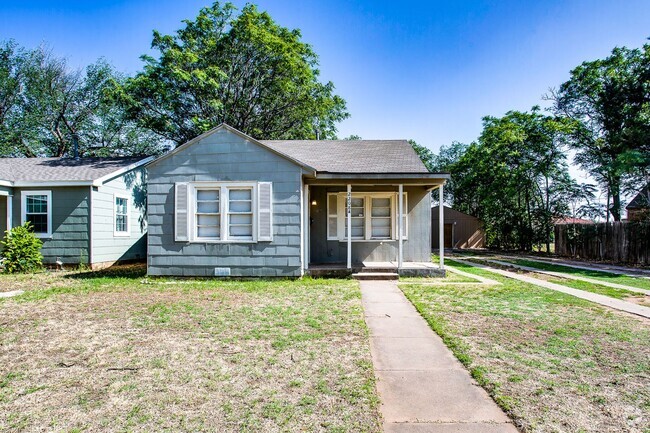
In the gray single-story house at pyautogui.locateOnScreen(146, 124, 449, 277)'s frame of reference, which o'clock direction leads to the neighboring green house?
The neighboring green house is roughly at 4 o'clock from the gray single-story house.

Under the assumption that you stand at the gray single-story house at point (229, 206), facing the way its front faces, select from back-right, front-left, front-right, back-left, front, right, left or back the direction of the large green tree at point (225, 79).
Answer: back

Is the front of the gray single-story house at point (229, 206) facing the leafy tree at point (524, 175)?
no

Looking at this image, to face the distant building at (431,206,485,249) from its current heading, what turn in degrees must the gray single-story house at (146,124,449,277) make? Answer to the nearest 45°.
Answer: approximately 135° to its left

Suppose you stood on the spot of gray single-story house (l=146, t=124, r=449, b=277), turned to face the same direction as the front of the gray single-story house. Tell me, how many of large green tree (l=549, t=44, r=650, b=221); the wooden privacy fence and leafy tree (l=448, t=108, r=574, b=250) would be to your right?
0

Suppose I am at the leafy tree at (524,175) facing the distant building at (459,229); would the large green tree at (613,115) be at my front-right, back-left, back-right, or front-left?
back-right

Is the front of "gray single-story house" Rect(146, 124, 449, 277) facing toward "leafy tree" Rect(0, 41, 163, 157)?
no

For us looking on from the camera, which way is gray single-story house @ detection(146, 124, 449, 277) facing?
facing the viewer

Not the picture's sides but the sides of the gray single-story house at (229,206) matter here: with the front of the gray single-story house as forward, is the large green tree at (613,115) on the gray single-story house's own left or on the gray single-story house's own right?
on the gray single-story house's own left

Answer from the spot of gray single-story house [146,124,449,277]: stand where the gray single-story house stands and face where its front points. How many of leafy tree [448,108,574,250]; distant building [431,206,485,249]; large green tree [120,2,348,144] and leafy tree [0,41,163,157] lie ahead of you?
0
